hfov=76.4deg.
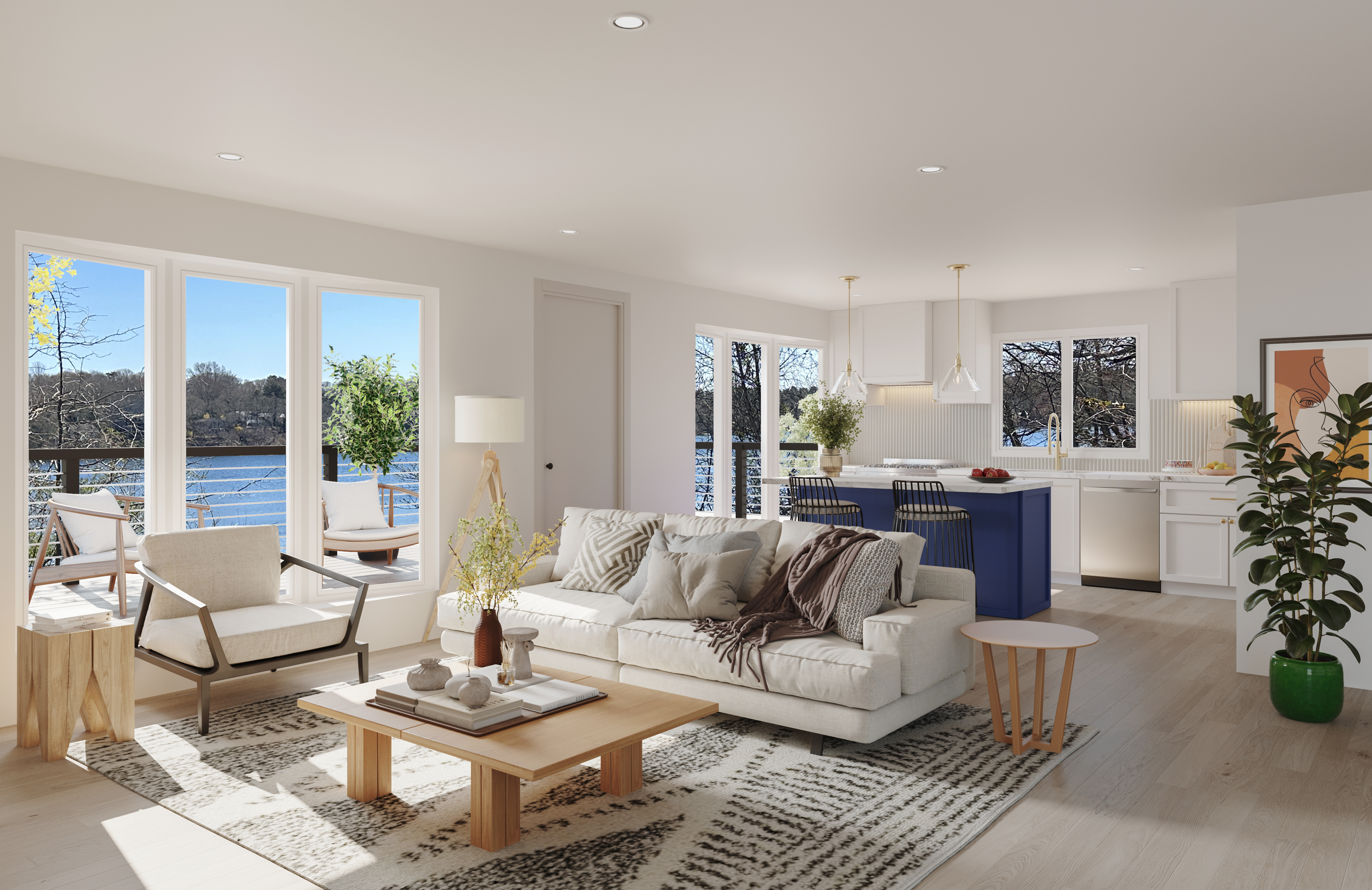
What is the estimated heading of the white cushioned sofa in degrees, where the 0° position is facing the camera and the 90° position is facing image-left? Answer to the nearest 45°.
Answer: approximately 45°

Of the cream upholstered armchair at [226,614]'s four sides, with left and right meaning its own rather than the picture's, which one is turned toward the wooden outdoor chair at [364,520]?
left

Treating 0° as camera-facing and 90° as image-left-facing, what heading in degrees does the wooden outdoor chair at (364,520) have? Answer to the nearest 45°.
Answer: approximately 315°

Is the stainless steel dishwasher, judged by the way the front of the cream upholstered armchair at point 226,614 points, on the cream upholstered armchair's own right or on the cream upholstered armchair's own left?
on the cream upholstered armchair's own left

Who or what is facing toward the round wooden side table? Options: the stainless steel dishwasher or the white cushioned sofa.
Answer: the stainless steel dishwasher

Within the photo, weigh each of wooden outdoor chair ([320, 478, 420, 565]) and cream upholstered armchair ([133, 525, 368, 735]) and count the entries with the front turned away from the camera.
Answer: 0

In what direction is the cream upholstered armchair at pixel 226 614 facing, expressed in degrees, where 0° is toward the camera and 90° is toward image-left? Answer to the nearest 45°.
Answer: approximately 315°

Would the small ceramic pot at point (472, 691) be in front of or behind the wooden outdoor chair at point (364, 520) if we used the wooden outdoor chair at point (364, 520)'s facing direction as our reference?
in front
